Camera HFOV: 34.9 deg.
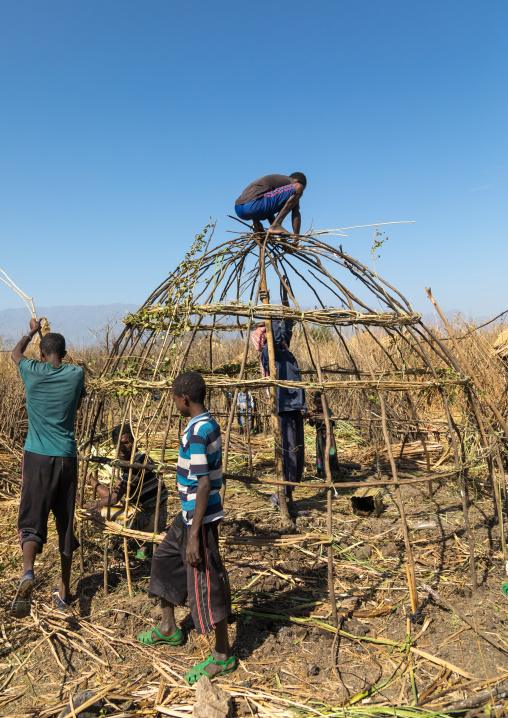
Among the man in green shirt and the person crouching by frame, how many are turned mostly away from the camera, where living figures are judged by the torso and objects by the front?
1

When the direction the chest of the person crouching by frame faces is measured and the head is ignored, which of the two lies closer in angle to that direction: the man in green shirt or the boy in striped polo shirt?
the man in green shirt

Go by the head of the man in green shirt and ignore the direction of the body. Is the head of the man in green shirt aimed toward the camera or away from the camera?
away from the camera

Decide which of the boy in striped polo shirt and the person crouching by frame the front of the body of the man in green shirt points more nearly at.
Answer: the person crouching by frame

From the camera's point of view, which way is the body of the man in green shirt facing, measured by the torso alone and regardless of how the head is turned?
away from the camera

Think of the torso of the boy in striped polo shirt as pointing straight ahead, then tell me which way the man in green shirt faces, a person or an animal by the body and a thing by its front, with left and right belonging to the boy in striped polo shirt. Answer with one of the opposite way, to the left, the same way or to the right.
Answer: to the right

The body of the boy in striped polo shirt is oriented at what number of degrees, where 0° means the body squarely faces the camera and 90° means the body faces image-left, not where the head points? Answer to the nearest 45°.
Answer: approximately 90°

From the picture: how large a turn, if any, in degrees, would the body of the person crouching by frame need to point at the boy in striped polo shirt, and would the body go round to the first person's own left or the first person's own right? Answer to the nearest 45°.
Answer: approximately 45° to the first person's own left

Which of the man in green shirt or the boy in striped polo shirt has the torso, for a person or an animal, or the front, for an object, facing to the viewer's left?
the boy in striped polo shirt

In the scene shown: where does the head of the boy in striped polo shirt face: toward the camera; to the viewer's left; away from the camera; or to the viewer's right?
to the viewer's left
